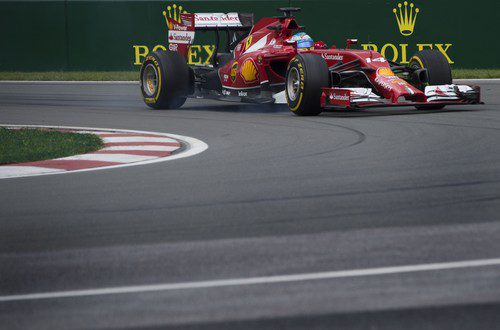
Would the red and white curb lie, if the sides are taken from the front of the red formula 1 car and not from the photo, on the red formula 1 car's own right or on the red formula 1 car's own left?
on the red formula 1 car's own right

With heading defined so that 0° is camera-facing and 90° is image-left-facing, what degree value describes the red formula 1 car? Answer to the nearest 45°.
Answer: approximately 315°
